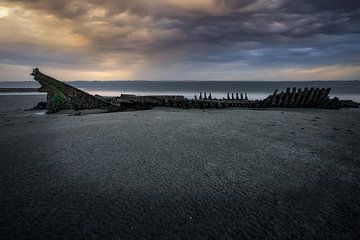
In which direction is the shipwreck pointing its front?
to the viewer's left
